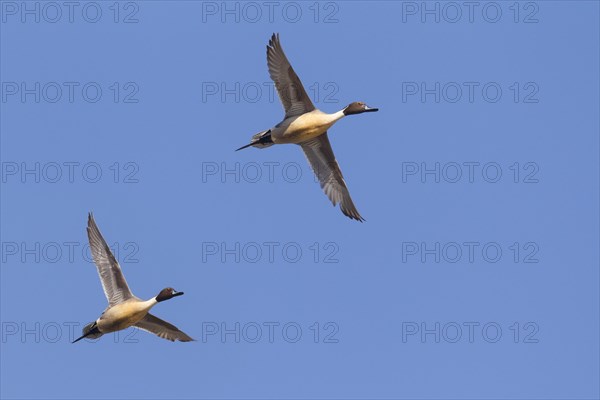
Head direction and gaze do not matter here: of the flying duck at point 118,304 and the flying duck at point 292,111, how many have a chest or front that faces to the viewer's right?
2

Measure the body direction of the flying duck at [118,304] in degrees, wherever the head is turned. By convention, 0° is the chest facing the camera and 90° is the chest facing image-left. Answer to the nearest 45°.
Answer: approximately 270°

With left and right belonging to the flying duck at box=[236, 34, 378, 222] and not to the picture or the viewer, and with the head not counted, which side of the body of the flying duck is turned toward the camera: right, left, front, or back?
right
